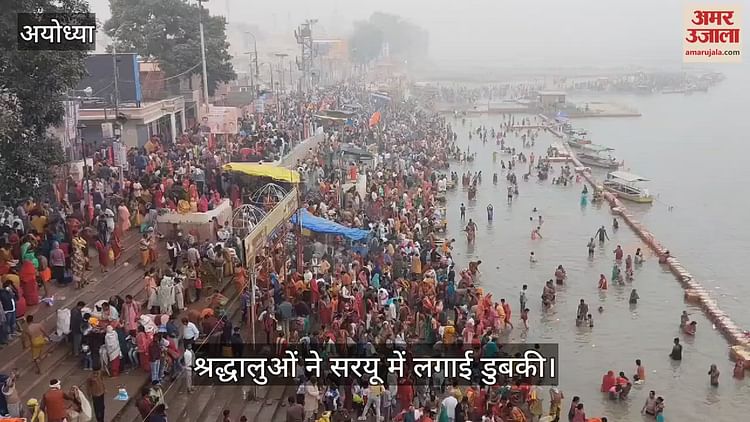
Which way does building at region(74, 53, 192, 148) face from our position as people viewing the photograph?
facing the viewer and to the right of the viewer

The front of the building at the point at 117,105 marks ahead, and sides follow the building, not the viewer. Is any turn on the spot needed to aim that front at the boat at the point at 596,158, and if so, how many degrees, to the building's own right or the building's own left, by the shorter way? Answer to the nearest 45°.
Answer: approximately 90° to the building's own left

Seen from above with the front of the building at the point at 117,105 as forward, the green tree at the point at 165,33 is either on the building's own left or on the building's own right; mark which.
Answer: on the building's own left

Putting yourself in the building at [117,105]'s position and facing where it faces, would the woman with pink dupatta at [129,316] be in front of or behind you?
in front

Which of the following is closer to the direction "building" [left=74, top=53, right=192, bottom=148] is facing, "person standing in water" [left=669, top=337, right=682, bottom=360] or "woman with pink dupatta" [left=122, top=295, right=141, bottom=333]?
the person standing in water

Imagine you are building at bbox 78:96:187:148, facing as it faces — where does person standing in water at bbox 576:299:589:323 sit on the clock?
The person standing in water is roughly at 12 o'clock from the building.

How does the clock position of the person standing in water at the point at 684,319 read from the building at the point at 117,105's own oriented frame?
The person standing in water is roughly at 12 o'clock from the building.

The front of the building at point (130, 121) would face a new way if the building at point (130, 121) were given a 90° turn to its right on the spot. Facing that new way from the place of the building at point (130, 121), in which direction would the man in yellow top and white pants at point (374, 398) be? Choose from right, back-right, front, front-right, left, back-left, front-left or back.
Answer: front-left

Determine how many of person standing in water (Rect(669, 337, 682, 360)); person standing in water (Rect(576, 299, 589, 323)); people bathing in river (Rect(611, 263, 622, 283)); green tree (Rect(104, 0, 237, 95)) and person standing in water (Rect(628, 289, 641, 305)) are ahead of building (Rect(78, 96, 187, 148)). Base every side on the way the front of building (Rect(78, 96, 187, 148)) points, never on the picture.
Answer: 4

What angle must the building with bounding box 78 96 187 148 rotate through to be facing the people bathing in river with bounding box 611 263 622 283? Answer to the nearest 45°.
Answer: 0° — it already faces them

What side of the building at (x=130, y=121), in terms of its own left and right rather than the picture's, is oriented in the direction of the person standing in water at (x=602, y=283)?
front

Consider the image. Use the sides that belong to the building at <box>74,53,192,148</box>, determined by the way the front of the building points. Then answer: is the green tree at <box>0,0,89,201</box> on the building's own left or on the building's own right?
on the building's own right

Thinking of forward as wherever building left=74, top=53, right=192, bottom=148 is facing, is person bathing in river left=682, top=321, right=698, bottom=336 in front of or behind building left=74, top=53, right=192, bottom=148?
in front

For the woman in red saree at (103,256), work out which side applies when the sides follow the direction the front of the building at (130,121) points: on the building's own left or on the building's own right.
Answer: on the building's own right

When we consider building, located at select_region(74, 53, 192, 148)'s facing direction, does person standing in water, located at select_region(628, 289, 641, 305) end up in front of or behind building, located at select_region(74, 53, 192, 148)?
in front

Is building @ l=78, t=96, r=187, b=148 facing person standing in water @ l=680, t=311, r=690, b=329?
yes
